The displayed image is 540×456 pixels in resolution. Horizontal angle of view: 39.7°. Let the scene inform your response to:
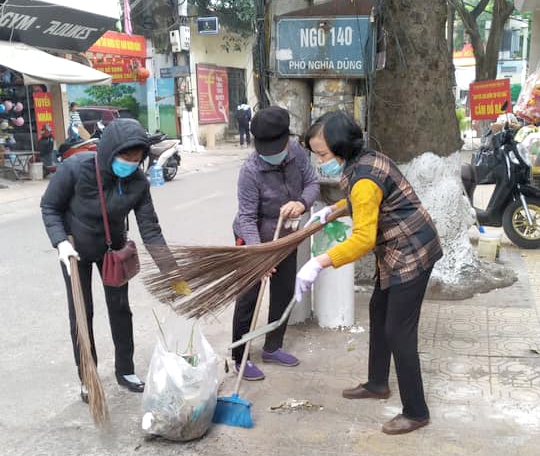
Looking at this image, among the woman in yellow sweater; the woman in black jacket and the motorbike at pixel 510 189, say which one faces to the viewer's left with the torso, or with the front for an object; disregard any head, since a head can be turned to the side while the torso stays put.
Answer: the woman in yellow sweater

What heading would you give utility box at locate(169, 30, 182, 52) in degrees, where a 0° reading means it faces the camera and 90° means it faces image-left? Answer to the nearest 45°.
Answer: approximately 0°

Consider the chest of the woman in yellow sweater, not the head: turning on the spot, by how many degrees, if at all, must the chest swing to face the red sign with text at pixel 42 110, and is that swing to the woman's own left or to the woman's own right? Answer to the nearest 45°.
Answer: approximately 45° to the woman's own right

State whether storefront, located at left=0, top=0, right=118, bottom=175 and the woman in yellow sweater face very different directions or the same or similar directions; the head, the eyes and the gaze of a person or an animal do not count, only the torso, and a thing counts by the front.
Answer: very different directions

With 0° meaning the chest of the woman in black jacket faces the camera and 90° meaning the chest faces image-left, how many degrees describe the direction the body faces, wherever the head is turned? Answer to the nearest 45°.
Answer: approximately 315°

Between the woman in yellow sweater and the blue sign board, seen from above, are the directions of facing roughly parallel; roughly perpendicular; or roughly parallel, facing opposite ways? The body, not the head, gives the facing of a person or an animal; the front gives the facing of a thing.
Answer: roughly perpendicular

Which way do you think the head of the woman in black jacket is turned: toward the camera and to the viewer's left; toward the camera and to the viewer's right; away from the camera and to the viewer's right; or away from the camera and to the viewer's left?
toward the camera and to the viewer's right

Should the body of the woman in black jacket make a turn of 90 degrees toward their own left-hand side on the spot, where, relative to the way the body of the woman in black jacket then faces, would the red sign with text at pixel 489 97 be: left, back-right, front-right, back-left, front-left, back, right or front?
front

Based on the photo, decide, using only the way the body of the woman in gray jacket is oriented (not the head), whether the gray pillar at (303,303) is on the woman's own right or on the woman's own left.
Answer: on the woman's own left

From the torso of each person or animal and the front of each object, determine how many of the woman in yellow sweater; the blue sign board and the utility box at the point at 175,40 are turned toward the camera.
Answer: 2

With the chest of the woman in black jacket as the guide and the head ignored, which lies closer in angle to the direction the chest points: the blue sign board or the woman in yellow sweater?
the woman in yellow sweater

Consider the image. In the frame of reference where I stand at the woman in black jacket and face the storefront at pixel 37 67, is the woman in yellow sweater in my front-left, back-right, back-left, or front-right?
back-right

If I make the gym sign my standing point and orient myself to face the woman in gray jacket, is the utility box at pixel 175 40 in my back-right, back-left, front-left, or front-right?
back-left

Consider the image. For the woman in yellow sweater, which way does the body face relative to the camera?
to the viewer's left
